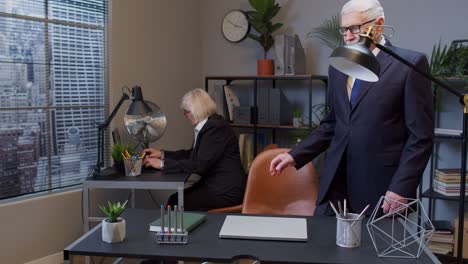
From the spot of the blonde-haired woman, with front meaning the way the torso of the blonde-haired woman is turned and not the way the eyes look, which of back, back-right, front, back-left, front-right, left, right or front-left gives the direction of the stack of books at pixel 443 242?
back

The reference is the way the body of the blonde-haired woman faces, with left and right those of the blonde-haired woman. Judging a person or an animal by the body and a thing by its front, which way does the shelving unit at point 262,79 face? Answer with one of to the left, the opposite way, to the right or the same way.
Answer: to the left

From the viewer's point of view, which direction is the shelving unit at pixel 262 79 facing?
toward the camera

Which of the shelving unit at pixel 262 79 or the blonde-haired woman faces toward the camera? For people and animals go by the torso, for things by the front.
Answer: the shelving unit

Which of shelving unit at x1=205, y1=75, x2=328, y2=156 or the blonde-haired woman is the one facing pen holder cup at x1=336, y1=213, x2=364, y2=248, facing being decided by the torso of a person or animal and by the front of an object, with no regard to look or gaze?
the shelving unit

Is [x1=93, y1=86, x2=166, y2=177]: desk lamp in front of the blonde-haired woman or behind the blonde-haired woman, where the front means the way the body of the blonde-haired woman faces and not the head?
in front

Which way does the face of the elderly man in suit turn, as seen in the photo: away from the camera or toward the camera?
toward the camera

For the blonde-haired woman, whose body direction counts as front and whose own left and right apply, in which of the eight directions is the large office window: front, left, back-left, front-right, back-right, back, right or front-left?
front

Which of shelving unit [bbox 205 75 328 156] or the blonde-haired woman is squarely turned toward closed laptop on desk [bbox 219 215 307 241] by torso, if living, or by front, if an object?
the shelving unit

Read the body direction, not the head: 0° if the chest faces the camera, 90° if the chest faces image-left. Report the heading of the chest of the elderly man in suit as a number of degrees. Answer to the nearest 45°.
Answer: approximately 45°

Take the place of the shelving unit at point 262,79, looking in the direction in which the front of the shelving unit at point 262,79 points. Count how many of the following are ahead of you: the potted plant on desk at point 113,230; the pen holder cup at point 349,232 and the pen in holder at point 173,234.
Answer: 3

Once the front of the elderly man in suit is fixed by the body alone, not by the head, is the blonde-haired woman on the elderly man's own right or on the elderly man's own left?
on the elderly man's own right

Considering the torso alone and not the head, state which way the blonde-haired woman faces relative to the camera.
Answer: to the viewer's left

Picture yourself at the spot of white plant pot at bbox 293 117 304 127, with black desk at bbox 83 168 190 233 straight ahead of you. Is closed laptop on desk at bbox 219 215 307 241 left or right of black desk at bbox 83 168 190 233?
left

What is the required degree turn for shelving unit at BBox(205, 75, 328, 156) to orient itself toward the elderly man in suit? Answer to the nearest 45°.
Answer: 0° — it already faces them

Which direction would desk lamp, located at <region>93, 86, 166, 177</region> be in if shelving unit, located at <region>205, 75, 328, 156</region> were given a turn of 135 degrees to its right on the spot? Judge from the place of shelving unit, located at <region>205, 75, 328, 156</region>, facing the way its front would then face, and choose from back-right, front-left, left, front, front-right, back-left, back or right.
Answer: left

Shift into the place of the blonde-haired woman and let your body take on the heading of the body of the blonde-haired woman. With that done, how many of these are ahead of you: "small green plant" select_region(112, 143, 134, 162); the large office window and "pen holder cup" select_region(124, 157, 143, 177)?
3

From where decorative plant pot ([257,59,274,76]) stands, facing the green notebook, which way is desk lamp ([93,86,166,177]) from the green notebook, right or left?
right
